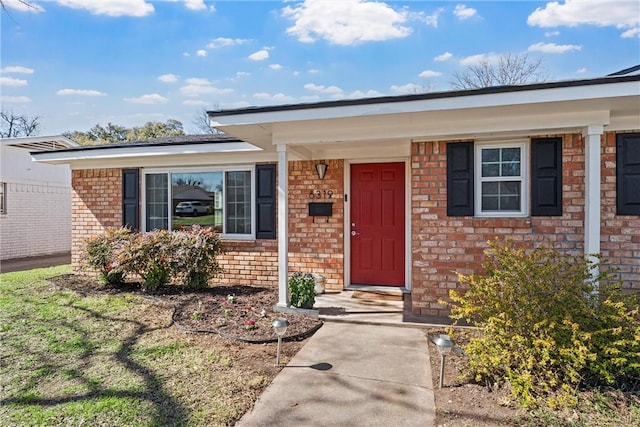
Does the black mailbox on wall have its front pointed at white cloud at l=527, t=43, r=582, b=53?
no

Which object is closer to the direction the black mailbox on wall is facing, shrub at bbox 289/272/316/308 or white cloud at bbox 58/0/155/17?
the shrub

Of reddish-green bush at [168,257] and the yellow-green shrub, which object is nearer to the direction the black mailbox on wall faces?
the yellow-green shrub

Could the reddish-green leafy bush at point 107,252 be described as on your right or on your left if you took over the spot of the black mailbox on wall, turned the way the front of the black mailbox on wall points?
on your right

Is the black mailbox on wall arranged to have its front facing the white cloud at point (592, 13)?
no

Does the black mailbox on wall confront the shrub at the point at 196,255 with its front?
no

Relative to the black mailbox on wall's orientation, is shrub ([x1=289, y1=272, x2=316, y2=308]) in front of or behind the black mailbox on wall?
in front

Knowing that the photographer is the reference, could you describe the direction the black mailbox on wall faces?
facing the viewer

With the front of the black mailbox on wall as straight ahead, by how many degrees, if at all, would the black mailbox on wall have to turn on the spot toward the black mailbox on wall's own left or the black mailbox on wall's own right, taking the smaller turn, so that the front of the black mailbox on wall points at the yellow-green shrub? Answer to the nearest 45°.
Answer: approximately 45° to the black mailbox on wall's own left

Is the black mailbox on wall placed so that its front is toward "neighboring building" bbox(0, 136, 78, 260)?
no
